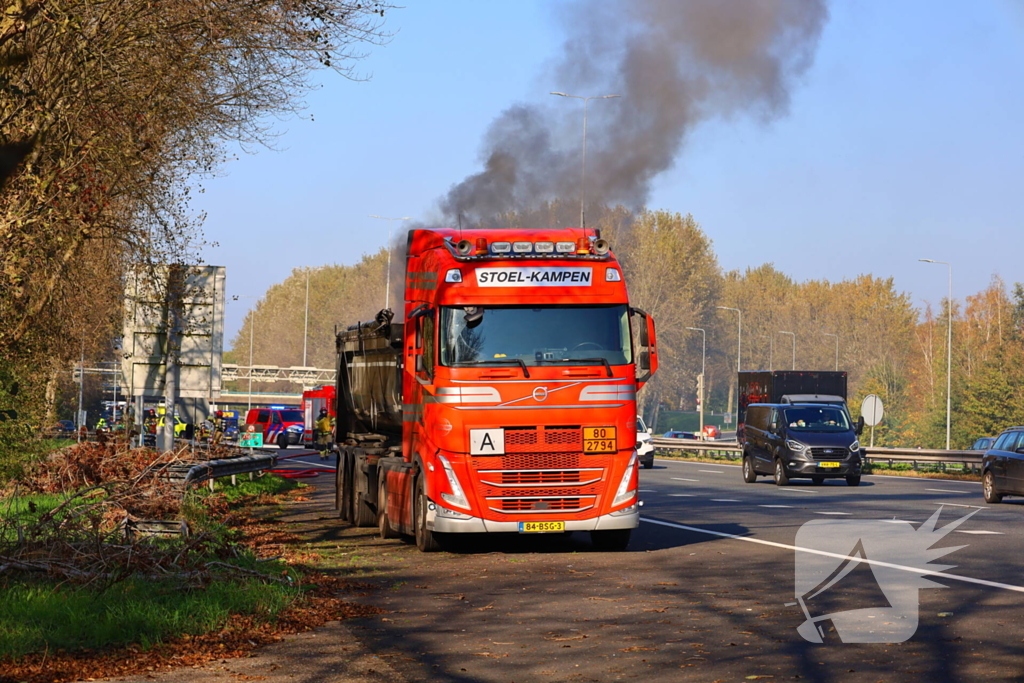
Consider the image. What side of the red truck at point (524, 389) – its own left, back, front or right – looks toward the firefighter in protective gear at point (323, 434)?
back

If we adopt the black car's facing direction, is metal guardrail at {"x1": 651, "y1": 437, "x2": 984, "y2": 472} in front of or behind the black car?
behind

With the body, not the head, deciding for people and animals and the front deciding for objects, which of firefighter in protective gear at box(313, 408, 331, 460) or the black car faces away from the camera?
the firefighter in protective gear

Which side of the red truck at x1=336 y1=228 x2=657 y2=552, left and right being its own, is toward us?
front

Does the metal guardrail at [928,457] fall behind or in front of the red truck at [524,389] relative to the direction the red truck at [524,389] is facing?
behind

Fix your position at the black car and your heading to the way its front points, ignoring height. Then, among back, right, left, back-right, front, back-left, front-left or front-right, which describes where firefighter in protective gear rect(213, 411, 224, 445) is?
back-right

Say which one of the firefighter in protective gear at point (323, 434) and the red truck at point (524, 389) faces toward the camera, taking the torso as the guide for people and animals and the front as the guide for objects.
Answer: the red truck

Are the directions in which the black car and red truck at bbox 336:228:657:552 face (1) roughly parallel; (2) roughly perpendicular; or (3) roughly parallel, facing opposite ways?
roughly parallel
